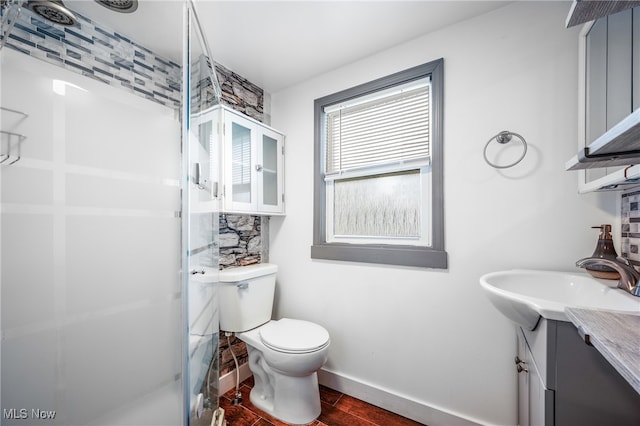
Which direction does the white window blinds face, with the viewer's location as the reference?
facing the viewer and to the left of the viewer

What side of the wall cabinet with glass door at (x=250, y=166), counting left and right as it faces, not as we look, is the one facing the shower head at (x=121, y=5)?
right

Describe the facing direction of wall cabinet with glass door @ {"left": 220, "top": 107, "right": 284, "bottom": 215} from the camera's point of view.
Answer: facing the viewer and to the right of the viewer

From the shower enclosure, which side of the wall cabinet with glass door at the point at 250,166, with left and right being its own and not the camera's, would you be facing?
right

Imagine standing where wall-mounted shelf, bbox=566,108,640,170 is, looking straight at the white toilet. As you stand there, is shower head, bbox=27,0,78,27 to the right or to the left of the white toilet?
left

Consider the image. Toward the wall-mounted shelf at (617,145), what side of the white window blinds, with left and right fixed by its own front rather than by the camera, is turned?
left

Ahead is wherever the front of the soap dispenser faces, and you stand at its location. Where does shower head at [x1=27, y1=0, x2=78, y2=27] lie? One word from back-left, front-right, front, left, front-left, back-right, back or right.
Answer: front-left

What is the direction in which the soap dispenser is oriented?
to the viewer's left

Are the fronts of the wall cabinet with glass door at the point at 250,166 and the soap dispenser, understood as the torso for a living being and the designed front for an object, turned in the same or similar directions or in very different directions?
very different directions

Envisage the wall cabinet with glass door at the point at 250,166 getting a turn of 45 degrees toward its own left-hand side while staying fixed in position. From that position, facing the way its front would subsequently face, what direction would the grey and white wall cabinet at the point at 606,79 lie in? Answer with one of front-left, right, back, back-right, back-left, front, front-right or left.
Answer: front-right

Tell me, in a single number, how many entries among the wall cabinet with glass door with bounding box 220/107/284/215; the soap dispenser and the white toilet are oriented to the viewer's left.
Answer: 1

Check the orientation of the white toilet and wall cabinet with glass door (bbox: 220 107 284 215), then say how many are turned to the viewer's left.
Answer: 0

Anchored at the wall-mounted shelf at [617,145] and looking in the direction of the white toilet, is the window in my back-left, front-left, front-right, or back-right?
front-right

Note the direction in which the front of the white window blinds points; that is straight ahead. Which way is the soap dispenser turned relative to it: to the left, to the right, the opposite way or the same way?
to the right
